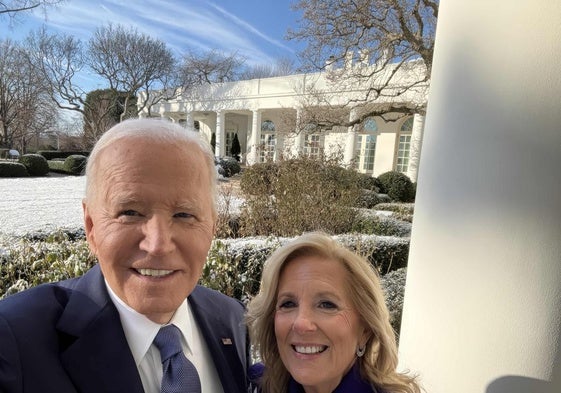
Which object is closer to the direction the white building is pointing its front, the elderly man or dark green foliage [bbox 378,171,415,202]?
the elderly man

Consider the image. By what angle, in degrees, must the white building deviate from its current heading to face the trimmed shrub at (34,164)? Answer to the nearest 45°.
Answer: approximately 45° to its right

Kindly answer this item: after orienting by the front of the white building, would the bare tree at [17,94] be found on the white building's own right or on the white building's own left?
on the white building's own right

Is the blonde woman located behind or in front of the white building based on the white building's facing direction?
in front

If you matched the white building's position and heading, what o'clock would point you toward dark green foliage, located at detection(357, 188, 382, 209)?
The dark green foliage is roughly at 10 o'clock from the white building.

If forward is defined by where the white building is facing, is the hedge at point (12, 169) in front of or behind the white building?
in front

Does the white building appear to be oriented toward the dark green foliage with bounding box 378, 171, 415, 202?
no

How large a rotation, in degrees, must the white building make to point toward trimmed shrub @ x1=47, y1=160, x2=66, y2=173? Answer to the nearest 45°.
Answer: approximately 45° to its right

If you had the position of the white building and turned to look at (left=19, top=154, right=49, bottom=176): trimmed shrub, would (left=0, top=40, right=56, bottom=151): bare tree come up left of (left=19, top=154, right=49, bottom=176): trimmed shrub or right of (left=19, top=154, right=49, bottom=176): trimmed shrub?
right

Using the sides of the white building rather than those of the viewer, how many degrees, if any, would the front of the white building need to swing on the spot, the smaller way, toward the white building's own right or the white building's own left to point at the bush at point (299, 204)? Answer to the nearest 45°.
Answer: approximately 45° to the white building's own left

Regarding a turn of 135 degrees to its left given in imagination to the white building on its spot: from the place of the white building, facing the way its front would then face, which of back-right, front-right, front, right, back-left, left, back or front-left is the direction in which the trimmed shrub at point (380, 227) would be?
right

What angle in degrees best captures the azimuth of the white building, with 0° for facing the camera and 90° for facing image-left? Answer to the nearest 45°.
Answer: approximately 45°
